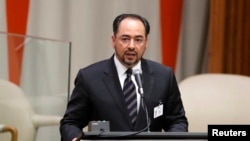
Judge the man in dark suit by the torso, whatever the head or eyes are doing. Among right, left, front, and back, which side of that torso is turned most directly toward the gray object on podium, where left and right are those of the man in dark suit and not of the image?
front

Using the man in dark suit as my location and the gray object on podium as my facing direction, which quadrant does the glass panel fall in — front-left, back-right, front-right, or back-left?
back-right

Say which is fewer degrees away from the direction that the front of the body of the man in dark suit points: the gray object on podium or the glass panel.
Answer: the gray object on podium

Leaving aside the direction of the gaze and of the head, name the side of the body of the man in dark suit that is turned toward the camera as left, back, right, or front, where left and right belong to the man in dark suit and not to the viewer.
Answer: front

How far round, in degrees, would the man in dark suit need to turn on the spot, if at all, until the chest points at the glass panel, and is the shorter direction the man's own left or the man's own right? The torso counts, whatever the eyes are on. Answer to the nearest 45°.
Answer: approximately 135° to the man's own right
